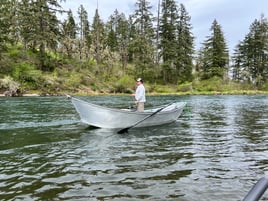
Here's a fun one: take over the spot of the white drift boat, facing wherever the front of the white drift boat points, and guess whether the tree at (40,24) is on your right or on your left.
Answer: on your right

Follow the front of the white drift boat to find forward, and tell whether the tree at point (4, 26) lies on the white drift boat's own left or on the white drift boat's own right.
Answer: on the white drift boat's own right

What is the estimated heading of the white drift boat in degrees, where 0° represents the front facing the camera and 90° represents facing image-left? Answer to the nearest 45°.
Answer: approximately 90°

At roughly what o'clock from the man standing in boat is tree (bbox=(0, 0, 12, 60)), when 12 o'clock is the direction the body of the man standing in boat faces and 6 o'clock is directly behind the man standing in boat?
The tree is roughly at 2 o'clock from the man standing in boat.

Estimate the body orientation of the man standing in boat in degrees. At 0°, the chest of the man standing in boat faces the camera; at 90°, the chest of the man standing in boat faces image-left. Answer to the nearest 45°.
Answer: approximately 90°

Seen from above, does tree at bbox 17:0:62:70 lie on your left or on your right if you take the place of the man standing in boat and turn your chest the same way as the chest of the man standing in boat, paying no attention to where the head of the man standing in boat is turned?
on your right
